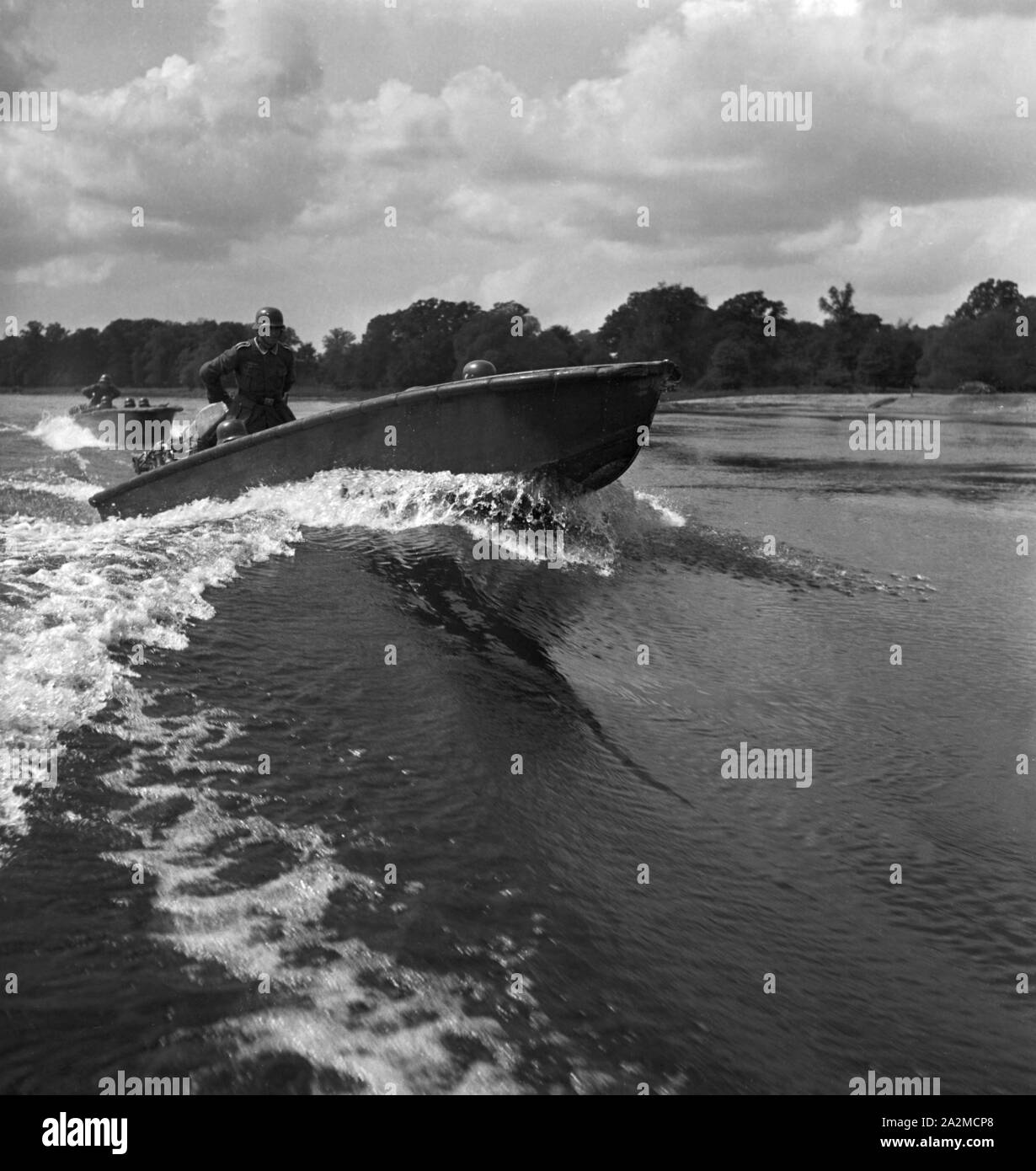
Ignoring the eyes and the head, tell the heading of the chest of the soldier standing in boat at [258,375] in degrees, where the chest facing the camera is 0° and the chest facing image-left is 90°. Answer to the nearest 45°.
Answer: approximately 315°

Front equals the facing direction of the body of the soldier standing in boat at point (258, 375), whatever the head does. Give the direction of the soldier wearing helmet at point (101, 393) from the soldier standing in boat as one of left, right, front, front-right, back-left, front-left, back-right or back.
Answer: back-left
